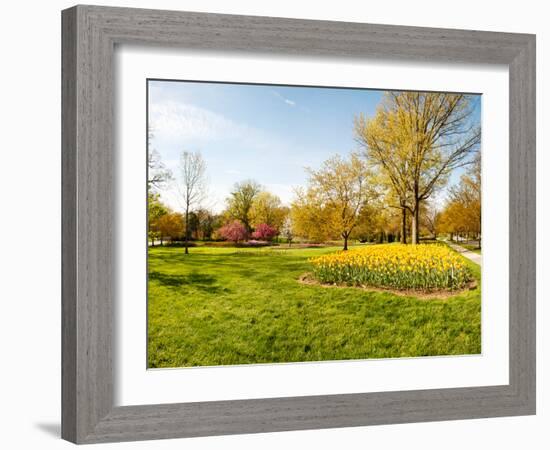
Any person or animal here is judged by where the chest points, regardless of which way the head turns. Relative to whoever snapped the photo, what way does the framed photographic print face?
facing the viewer and to the right of the viewer
